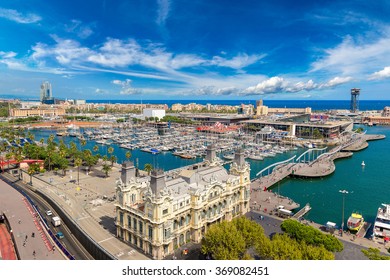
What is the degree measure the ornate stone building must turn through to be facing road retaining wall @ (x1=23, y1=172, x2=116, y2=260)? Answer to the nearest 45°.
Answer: approximately 135° to its right

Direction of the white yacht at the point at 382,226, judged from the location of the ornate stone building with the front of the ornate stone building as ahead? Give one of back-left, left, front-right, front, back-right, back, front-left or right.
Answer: front-left

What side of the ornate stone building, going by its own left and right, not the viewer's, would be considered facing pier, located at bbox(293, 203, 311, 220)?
left

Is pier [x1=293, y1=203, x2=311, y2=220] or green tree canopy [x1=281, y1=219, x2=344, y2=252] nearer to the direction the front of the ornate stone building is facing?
the green tree canopy

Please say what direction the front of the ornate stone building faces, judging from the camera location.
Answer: facing the viewer and to the right of the viewer

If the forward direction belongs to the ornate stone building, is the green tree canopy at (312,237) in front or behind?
in front
